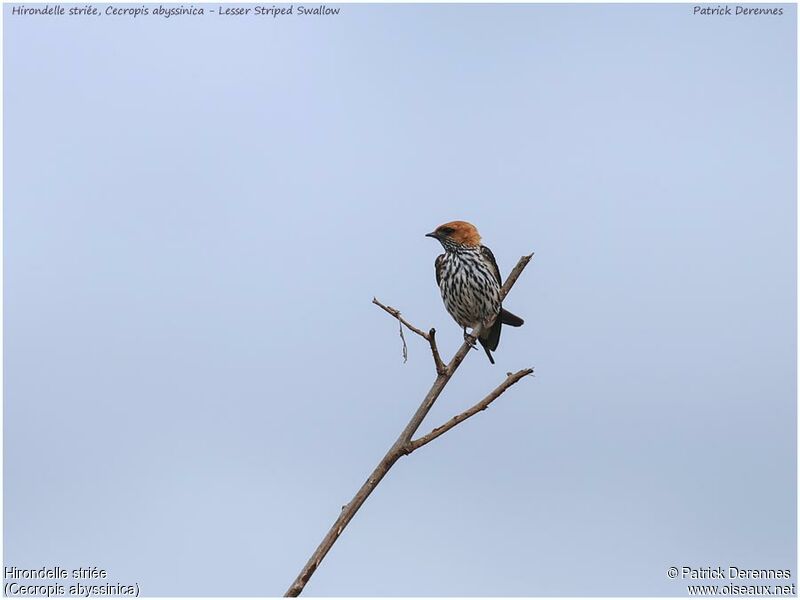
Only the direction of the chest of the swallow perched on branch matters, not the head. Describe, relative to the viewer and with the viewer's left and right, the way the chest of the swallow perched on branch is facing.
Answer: facing the viewer and to the left of the viewer
